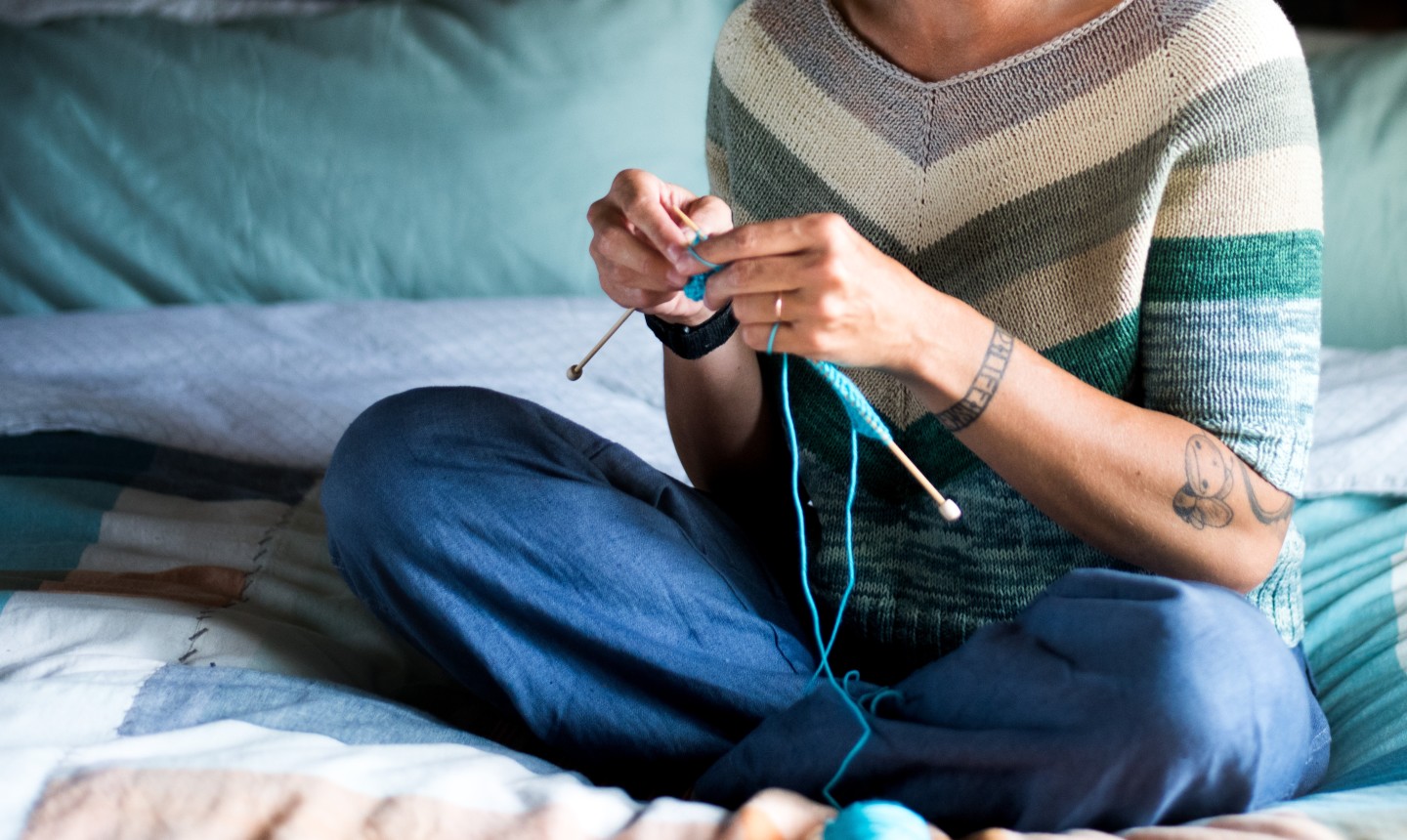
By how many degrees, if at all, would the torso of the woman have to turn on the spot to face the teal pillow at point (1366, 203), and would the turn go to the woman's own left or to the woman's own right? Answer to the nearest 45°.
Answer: approximately 180°

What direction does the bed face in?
toward the camera

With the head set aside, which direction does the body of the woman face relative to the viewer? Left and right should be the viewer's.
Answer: facing the viewer and to the left of the viewer

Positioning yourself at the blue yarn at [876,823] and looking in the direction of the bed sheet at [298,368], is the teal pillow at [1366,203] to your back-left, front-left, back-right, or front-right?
front-right

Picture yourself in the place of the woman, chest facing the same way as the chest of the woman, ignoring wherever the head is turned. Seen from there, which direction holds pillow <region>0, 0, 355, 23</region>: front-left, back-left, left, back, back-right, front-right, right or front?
right
